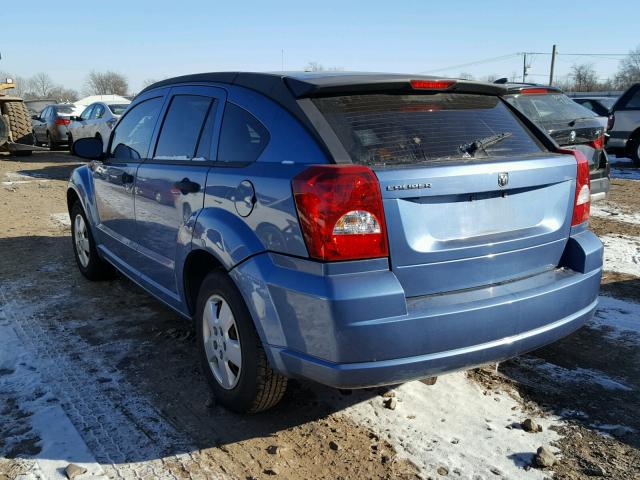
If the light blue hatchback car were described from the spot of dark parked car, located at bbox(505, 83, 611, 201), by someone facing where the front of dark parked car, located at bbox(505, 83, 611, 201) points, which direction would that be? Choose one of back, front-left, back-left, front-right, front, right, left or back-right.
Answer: back-left

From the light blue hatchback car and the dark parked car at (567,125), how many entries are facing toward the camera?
0

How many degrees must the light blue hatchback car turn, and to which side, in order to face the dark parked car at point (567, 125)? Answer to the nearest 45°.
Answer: approximately 90° to its right

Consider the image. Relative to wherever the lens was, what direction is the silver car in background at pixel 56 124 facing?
facing away from the viewer and to the left of the viewer

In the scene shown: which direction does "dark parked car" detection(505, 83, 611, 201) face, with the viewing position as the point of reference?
facing away from the viewer and to the left of the viewer

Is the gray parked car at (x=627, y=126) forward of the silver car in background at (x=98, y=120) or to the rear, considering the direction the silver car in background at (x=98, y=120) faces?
to the rear

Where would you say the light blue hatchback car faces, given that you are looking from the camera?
facing away from the viewer and to the left of the viewer

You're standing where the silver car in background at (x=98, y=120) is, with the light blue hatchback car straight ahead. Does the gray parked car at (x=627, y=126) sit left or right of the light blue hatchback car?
left

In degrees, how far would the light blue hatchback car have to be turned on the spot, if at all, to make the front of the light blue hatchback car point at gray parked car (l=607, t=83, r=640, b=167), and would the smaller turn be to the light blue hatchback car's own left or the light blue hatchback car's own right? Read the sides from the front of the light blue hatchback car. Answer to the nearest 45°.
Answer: approximately 90° to the light blue hatchback car's own right

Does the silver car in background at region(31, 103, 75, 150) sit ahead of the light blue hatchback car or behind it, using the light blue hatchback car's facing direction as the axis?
ahead
